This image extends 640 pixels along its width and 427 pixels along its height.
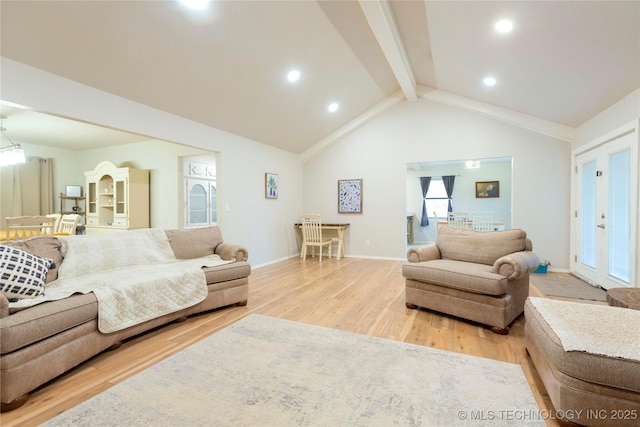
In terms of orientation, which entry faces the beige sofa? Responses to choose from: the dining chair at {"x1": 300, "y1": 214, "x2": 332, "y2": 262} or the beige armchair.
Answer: the beige armchair

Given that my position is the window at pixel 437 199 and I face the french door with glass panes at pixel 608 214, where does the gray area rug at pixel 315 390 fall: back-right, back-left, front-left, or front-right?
front-right

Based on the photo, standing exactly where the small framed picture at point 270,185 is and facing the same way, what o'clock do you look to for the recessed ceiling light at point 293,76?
The recessed ceiling light is roughly at 1 o'clock from the small framed picture.

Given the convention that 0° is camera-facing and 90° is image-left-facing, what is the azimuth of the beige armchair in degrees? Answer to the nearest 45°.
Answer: approximately 45°

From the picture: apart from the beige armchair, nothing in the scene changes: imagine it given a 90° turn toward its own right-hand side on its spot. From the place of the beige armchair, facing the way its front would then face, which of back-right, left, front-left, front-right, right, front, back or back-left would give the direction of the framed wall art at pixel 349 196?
front

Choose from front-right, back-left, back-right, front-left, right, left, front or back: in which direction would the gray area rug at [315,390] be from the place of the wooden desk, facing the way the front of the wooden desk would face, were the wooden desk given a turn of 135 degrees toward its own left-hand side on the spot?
back-right

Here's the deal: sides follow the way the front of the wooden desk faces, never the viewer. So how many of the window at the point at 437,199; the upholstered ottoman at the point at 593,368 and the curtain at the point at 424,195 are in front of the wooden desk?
1

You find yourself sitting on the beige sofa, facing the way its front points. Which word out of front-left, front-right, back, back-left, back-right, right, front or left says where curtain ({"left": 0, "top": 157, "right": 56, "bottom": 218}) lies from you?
back-left

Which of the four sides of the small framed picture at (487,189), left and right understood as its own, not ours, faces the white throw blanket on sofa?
front

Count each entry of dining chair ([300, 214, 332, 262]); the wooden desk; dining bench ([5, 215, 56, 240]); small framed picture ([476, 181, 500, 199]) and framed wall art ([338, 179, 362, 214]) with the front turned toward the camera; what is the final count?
3

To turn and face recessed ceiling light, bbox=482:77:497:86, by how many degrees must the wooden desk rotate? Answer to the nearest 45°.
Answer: approximately 45° to its left

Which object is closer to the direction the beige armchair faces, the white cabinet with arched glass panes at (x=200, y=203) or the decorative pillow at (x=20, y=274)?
the decorative pillow

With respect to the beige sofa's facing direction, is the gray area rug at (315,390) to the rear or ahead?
ahead

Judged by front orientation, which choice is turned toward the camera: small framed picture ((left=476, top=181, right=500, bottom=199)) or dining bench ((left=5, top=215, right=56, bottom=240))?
the small framed picture

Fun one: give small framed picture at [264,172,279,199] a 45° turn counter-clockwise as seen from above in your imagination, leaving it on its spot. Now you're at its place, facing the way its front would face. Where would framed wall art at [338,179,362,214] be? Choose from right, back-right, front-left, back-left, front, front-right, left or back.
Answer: front

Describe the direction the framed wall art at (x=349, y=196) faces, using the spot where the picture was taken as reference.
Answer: facing the viewer
